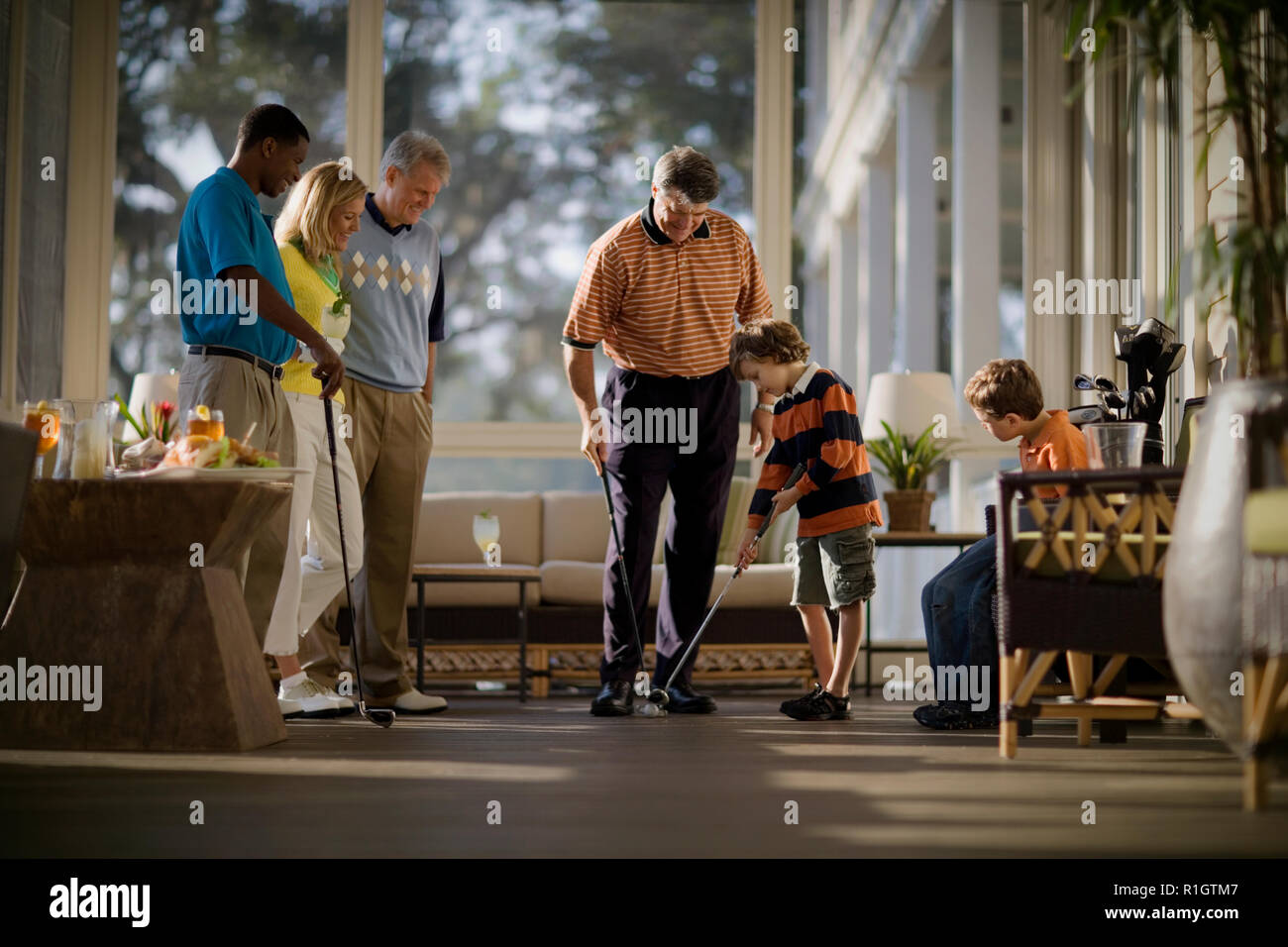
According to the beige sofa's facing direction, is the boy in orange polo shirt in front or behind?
in front

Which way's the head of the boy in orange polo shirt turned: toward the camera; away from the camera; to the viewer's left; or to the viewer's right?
to the viewer's left

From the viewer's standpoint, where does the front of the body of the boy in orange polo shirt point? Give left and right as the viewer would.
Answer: facing to the left of the viewer

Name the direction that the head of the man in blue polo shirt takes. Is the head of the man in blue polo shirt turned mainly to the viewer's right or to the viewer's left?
to the viewer's right

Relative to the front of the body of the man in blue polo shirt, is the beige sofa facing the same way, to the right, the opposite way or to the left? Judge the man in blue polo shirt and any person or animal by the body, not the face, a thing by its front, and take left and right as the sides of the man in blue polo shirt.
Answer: to the right

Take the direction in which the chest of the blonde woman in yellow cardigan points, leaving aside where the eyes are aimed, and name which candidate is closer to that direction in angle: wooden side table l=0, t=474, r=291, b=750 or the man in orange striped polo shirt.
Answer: the man in orange striped polo shirt

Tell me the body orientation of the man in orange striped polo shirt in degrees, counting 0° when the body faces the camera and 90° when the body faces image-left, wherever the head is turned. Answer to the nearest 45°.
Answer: approximately 0°

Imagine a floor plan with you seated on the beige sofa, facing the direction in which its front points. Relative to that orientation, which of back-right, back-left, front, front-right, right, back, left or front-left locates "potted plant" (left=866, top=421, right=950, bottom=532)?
left

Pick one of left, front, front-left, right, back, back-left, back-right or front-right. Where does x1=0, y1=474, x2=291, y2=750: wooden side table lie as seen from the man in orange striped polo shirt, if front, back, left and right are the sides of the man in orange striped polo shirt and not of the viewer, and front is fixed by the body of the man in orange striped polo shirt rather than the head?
front-right

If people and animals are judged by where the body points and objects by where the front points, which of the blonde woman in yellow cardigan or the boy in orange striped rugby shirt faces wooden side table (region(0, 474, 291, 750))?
the boy in orange striped rugby shirt

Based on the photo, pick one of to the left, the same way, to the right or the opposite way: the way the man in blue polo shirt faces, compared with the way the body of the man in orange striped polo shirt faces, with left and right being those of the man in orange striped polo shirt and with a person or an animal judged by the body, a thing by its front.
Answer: to the left

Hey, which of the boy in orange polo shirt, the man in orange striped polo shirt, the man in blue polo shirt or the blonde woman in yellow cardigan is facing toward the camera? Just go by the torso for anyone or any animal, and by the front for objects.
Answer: the man in orange striped polo shirt
